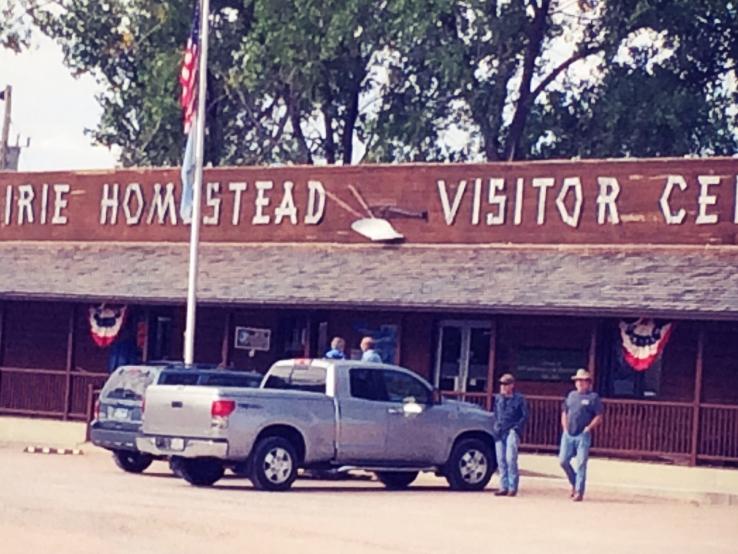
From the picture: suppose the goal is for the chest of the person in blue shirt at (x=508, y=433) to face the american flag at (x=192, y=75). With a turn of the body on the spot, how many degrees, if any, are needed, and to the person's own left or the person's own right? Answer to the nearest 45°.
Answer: approximately 90° to the person's own right

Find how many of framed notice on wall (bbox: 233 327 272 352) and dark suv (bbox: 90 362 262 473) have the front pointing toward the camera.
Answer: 1

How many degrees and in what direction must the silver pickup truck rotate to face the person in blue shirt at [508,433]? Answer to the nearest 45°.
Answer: approximately 45° to its right

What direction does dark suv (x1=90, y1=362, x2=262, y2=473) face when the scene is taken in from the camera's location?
facing away from the viewer and to the right of the viewer

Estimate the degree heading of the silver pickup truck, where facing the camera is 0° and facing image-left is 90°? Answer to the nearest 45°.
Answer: approximately 225°

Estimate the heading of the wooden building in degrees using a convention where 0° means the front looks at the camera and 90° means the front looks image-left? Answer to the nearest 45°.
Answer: approximately 0°

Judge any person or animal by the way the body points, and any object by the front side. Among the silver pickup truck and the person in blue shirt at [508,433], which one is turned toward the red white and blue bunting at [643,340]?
the silver pickup truck

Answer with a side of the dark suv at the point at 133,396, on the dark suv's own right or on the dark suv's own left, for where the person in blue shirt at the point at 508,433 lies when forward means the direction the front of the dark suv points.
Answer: on the dark suv's own right
